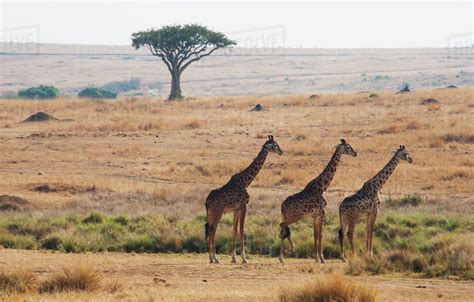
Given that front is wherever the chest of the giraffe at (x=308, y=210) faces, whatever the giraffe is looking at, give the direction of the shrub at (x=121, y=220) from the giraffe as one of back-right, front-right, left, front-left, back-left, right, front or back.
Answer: back-left

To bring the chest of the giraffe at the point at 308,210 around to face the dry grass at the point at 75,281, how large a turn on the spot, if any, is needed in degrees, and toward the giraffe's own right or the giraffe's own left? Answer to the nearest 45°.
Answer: approximately 135° to the giraffe's own right

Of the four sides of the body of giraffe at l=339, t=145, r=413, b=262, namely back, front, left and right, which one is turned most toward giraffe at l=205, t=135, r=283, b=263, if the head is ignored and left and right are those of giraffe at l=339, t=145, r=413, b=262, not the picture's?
back

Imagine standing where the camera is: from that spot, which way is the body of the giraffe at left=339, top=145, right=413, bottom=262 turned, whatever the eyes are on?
to the viewer's right

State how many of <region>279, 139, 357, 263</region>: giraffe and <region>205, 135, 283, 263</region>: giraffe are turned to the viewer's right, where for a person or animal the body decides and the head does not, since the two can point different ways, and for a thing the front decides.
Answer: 2

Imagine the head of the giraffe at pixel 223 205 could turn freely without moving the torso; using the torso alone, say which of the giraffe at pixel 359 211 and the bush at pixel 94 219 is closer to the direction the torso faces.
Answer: the giraffe

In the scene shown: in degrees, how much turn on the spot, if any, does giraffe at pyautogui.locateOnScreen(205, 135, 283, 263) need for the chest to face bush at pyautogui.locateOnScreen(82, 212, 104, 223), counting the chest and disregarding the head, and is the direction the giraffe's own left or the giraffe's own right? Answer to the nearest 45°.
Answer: approximately 135° to the giraffe's own left

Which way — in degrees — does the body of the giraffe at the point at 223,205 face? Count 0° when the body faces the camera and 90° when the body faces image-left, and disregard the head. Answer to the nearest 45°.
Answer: approximately 270°

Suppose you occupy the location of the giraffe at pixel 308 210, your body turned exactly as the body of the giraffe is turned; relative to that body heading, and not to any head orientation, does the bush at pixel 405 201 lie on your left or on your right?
on your left

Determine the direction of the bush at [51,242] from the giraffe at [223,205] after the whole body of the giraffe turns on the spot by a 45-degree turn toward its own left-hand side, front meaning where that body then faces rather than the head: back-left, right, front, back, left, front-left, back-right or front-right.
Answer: left

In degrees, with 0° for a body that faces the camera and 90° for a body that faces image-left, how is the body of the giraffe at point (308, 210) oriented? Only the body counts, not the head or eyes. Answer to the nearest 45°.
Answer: approximately 270°

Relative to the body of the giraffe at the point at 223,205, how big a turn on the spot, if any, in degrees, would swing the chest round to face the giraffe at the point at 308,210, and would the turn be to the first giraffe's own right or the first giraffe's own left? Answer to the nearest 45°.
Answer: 0° — it already faces it

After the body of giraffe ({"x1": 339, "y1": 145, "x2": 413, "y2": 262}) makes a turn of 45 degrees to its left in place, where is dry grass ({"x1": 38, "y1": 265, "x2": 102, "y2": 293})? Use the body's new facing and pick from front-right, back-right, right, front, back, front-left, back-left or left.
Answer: back

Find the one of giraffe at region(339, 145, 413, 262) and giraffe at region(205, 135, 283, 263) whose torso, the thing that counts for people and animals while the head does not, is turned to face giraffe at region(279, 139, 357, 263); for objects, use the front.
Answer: giraffe at region(205, 135, 283, 263)
